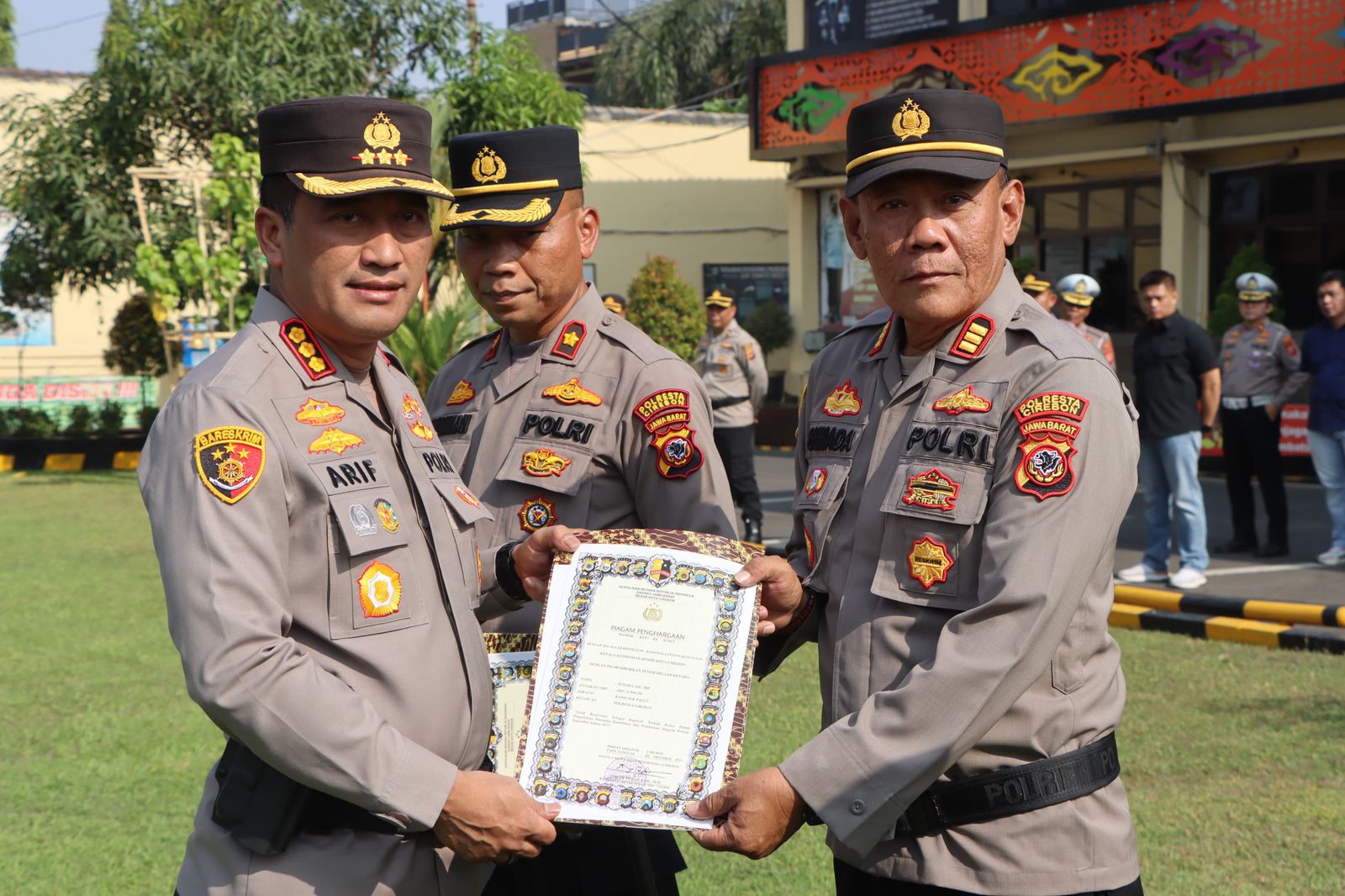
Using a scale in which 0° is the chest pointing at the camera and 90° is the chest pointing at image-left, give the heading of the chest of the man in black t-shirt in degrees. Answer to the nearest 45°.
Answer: approximately 45°

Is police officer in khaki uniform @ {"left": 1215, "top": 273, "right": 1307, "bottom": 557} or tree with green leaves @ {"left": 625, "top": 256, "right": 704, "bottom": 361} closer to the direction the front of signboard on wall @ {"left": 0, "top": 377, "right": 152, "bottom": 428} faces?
the police officer in khaki uniform

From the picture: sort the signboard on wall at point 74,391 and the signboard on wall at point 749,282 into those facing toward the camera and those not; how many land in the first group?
2

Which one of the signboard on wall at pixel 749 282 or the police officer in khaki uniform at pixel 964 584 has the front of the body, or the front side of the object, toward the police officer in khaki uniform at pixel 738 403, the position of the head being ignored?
the signboard on wall

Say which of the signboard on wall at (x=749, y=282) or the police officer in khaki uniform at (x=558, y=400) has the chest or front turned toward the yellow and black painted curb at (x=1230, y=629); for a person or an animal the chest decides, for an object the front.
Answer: the signboard on wall

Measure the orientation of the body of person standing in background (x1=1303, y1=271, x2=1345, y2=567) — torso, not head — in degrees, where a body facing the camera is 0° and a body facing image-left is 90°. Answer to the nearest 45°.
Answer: approximately 45°

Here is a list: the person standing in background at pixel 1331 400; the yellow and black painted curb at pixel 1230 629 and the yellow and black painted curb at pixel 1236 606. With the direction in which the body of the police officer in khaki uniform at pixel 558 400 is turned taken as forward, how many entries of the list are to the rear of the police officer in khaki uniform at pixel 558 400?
3
